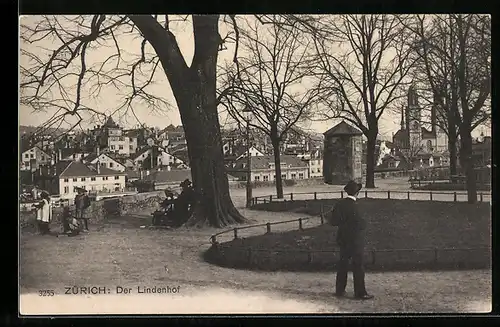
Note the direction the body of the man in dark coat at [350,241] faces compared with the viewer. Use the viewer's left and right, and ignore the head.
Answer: facing away from the viewer and to the right of the viewer

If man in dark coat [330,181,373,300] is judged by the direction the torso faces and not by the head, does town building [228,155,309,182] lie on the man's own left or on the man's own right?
on the man's own left
